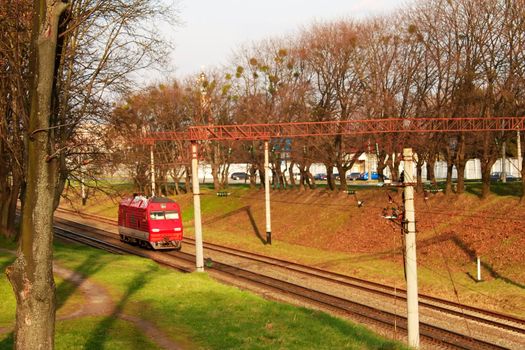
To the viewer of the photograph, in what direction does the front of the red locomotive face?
facing the viewer and to the right of the viewer

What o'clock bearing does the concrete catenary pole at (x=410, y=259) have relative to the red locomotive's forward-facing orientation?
The concrete catenary pole is roughly at 1 o'clock from the red locomotive.
